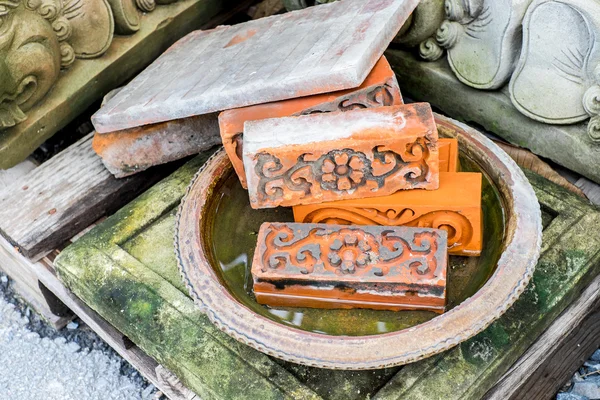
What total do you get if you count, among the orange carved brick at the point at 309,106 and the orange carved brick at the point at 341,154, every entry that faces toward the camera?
2

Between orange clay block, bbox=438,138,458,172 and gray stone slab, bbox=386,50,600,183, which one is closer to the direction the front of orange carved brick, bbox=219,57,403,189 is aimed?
the orange clay block

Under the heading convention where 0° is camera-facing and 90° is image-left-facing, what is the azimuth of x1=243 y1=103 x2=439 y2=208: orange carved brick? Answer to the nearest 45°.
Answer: approximately 0°

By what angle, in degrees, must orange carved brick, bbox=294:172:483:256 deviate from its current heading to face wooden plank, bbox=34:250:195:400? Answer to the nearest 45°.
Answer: approximately 90° to its right

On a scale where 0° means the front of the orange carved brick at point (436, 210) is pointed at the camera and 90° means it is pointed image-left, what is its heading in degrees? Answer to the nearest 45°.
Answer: approximately 0°

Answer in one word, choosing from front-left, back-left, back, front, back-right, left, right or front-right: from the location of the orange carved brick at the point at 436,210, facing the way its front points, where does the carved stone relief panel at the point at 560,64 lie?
back-left

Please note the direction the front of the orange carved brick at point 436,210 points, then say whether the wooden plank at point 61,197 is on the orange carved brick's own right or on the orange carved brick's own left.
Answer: on the orange carved brick's own right

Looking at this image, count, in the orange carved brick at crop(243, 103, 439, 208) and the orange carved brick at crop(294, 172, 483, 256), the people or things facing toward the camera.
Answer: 2
